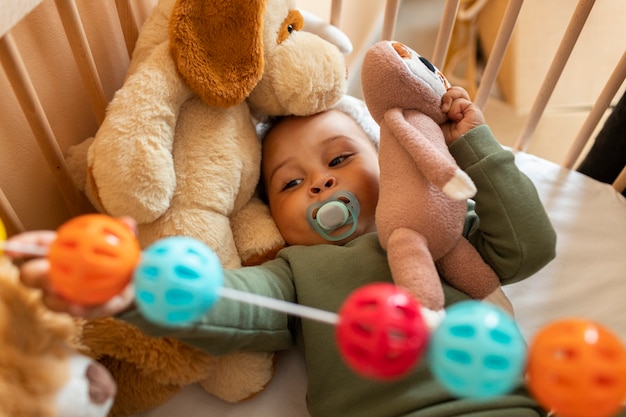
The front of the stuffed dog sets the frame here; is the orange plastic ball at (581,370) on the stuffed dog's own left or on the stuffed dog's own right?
on the stuffed dog's own left
